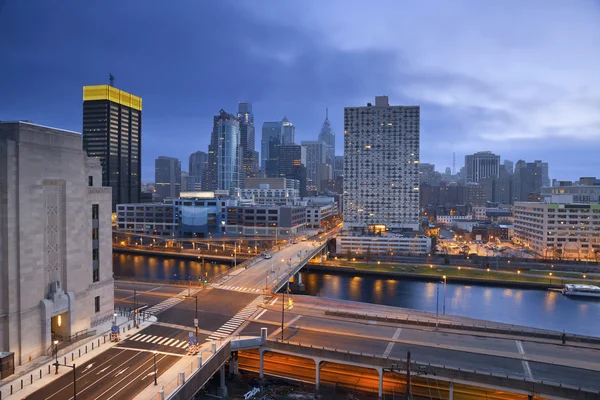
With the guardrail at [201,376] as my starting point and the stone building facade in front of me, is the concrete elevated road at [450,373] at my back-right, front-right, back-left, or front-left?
back-right

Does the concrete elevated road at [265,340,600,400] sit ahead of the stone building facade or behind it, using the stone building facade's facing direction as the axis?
ahead

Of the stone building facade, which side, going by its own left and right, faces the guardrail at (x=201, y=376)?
front
